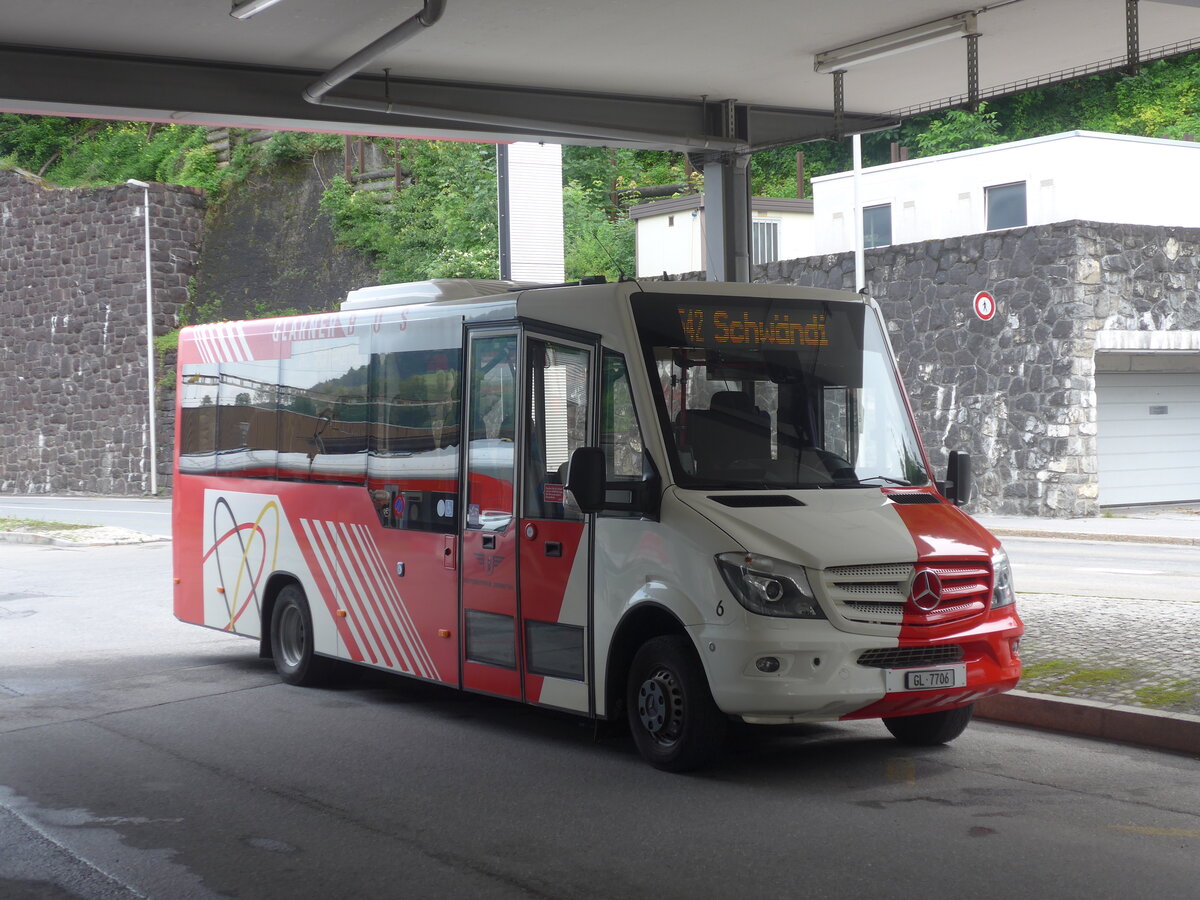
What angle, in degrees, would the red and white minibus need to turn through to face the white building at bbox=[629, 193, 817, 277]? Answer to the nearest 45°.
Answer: approximately 135° to its left

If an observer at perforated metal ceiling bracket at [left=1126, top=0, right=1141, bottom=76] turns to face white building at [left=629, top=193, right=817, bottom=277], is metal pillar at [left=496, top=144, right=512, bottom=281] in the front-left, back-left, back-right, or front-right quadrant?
front-left

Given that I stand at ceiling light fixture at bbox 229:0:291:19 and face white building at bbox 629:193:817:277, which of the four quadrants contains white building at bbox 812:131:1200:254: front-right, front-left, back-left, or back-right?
front-right

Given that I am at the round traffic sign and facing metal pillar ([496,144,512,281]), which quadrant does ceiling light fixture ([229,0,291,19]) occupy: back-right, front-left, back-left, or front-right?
front-left

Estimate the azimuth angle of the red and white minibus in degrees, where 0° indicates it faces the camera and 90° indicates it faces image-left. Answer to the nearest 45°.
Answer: approximately 315°

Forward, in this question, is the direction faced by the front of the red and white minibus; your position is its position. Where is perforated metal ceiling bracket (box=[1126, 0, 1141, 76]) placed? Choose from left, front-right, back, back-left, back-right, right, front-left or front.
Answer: left

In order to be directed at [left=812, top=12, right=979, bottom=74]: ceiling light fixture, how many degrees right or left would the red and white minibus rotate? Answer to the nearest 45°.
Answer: approximately 90° to its left

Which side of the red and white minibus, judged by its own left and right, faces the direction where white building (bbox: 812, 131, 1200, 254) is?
left

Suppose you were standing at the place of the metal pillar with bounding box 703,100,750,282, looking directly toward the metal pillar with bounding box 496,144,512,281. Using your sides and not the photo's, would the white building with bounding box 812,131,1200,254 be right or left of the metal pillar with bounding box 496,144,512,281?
right

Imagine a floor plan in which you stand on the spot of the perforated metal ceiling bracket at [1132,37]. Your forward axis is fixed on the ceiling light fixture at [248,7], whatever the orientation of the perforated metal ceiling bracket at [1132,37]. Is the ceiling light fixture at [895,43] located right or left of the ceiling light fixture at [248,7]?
right

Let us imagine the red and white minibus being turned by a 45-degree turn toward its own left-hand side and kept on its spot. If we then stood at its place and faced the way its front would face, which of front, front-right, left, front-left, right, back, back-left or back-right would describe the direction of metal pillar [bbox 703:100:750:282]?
left
